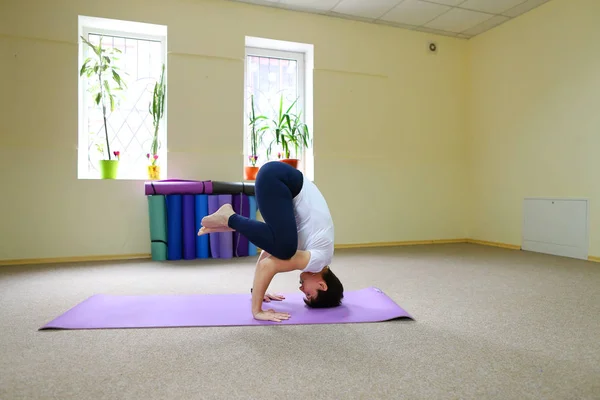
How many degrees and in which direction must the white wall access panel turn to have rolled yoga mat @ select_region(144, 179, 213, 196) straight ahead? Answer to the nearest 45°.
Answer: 0° — it already faces it

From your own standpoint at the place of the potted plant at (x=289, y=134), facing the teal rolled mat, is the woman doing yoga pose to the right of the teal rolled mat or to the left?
left

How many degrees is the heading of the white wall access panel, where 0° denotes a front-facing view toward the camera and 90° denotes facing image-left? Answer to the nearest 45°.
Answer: approximately 45°
